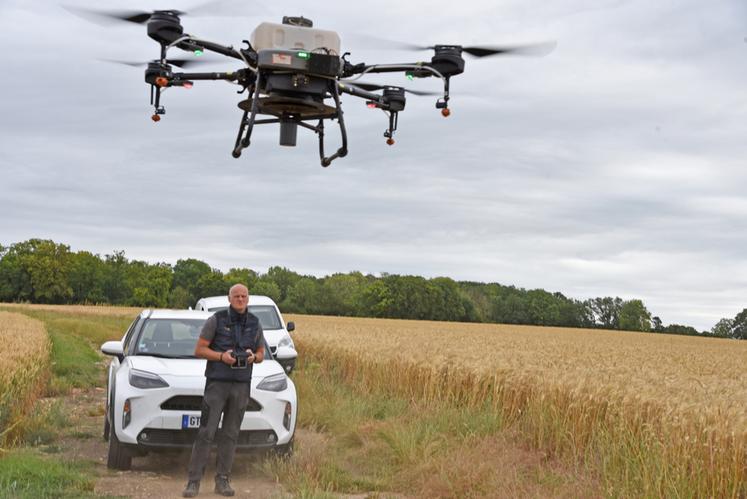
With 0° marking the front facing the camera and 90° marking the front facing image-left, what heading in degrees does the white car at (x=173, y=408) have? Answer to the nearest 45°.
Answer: approximately 0°

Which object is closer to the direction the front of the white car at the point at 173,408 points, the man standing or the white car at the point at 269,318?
the man standing

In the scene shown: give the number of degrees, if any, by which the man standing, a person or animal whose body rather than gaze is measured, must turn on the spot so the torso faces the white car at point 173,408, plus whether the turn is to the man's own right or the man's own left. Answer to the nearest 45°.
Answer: approximately 135° to the man's own right

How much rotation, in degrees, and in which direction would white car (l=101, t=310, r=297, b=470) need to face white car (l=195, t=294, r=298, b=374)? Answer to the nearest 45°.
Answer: approximately 180°

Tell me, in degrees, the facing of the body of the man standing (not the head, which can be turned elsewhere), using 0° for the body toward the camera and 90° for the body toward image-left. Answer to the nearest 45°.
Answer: approximately 0°

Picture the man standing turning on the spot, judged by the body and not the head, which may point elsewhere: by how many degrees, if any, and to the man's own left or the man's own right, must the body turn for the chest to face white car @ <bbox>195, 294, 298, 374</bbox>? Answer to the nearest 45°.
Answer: approximately 180°

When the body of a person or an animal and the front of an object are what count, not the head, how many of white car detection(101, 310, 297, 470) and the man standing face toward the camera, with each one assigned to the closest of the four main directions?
2

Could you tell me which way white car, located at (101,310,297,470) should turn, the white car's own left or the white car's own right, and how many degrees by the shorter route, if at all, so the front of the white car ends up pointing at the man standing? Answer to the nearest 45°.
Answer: approximately 45° to the white car's own left
